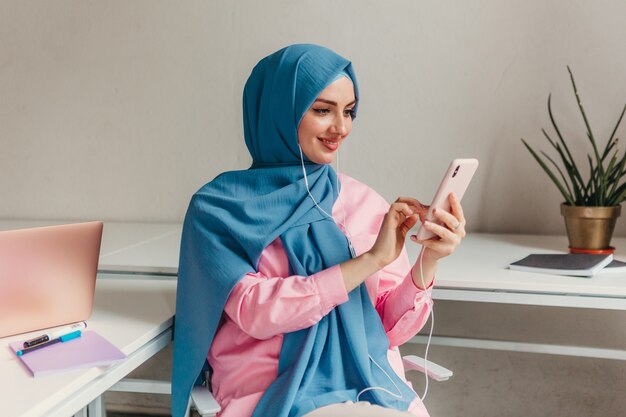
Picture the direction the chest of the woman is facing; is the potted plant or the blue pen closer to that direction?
the potted plant

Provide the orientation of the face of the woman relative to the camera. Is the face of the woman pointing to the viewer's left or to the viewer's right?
to the viewer's right

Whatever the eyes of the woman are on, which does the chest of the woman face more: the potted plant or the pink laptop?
the potted plant

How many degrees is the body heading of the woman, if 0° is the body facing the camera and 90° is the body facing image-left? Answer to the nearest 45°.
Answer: approximately 315°

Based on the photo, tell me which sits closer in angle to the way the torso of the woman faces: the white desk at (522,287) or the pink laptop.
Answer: the white desk

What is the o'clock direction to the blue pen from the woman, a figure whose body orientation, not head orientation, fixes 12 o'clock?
The blue pen is roughly at 4 o'clock from the woman.

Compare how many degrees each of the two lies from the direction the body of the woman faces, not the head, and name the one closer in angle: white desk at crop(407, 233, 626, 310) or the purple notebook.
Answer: the white desk

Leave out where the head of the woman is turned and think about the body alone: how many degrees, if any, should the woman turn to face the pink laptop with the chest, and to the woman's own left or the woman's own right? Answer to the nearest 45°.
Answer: approximately 135° to the woman's own right

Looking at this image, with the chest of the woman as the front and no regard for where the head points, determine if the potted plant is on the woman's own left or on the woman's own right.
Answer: on the woman's own left

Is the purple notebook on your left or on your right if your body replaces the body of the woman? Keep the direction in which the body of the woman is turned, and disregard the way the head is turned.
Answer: on your right
